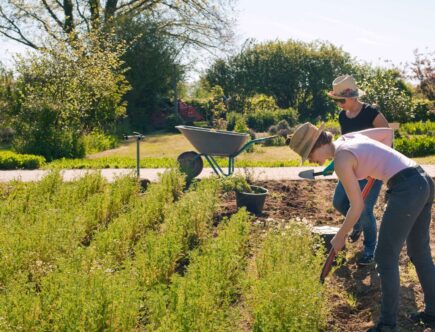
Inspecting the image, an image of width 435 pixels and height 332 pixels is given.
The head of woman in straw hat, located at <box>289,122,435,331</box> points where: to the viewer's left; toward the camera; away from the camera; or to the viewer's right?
to the viewer's left

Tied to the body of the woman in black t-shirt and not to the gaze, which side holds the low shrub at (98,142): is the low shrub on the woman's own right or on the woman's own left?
on the woman's own right

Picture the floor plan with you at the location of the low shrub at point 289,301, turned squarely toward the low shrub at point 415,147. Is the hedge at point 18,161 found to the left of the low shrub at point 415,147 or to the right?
left

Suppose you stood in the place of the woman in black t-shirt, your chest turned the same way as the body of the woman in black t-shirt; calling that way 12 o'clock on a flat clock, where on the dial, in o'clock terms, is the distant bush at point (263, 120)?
The distant bush is roughly at 4 o'clock from the woman in black t-shirt.

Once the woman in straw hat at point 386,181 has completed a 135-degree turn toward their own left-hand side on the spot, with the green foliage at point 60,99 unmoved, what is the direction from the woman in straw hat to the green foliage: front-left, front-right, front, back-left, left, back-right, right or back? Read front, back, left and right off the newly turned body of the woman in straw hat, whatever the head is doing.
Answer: back

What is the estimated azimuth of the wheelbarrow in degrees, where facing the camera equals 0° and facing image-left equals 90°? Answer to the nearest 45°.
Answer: approximately 90°

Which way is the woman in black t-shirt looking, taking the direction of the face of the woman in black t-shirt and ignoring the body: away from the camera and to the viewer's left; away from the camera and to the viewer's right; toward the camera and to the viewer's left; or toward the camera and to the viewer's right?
toward the camera and to the viewer's left

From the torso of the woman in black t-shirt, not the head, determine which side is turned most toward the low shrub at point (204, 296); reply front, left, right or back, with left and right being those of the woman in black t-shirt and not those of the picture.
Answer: front

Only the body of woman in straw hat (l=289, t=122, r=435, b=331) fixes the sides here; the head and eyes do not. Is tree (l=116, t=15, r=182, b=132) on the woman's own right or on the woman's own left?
on the woman's own right

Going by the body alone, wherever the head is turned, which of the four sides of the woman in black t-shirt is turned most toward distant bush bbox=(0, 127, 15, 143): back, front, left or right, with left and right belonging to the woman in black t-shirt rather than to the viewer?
right

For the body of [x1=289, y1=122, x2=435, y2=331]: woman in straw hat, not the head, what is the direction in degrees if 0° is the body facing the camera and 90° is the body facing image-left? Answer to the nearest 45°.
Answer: approximately 90°

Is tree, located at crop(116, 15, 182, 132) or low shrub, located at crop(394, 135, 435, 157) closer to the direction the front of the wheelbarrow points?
the tree

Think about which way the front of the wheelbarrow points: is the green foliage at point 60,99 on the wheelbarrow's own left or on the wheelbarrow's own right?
on the wheelbarrow's own right

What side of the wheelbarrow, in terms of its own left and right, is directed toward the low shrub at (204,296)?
left

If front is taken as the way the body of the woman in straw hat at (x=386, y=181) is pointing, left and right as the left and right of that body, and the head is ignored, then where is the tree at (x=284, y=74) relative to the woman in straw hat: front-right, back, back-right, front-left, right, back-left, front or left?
right
